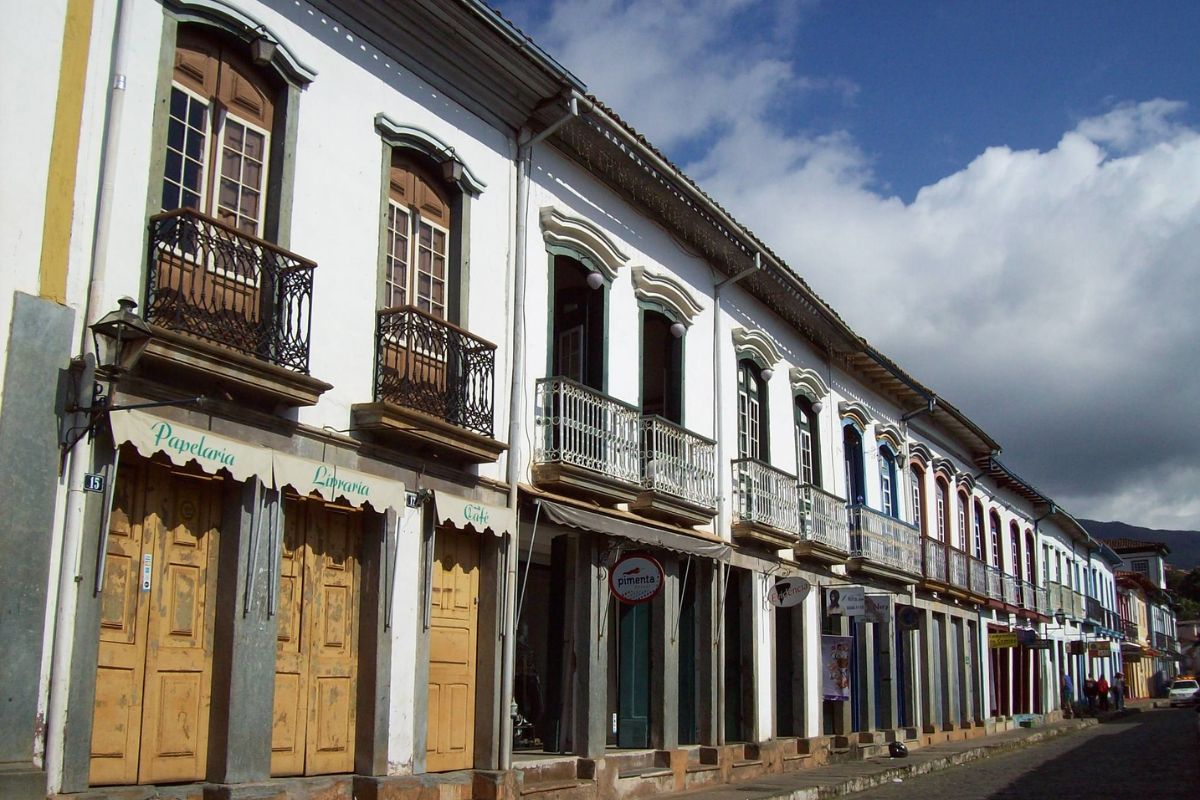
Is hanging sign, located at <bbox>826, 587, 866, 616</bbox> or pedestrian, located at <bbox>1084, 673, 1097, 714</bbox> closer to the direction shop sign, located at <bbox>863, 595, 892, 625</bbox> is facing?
the hanging sign

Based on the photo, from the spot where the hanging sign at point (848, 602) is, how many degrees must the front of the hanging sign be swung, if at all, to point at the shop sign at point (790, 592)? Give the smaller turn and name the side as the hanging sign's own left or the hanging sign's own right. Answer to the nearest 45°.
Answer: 0° — it already faces it

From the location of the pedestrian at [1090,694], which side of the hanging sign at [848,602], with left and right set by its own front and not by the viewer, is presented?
back

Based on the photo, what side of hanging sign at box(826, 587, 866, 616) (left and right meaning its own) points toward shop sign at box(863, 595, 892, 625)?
back

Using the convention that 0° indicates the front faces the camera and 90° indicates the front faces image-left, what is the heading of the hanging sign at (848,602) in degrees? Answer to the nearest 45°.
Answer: approximately 0°
